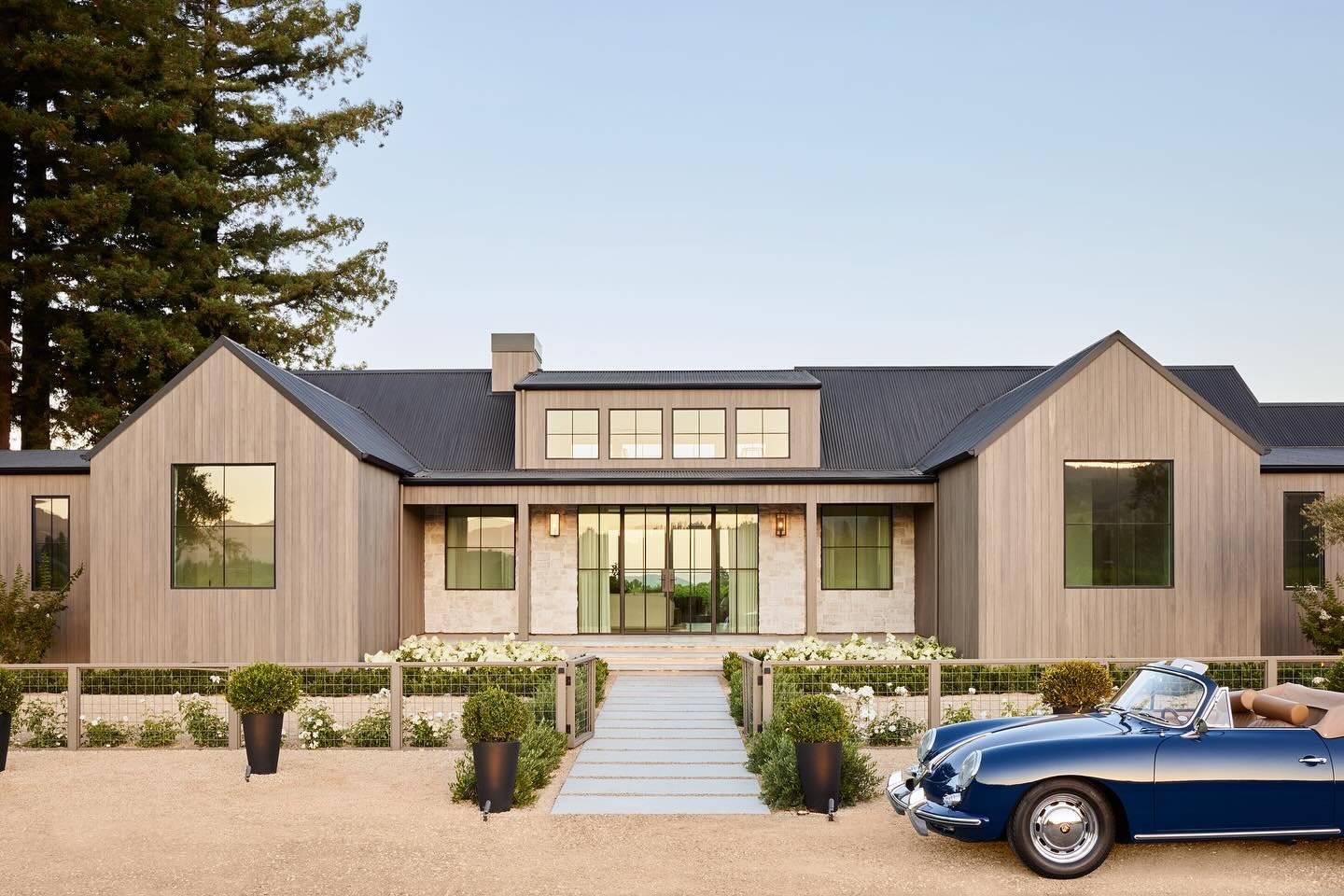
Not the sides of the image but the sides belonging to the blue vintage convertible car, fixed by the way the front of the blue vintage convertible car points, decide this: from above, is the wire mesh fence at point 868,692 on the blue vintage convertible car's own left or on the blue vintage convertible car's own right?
on the blue vintage convertible car's own right

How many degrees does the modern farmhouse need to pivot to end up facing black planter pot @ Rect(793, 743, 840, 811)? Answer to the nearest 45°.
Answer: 0° — it already faces it

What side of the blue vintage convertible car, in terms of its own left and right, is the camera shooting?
left

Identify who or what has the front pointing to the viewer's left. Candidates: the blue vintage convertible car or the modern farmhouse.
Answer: the blue vintage convertible car

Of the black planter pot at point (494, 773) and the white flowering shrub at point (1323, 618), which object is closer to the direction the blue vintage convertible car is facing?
the black planter pot

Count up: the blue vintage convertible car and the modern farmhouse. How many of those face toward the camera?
1

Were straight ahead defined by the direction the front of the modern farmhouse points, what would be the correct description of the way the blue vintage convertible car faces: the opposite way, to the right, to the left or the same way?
to the right

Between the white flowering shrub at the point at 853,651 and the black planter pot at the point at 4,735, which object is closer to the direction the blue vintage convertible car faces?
the black planter pot

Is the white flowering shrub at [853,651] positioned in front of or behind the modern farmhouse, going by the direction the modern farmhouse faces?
in front

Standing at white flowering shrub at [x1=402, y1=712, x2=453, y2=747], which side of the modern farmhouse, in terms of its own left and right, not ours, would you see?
front
